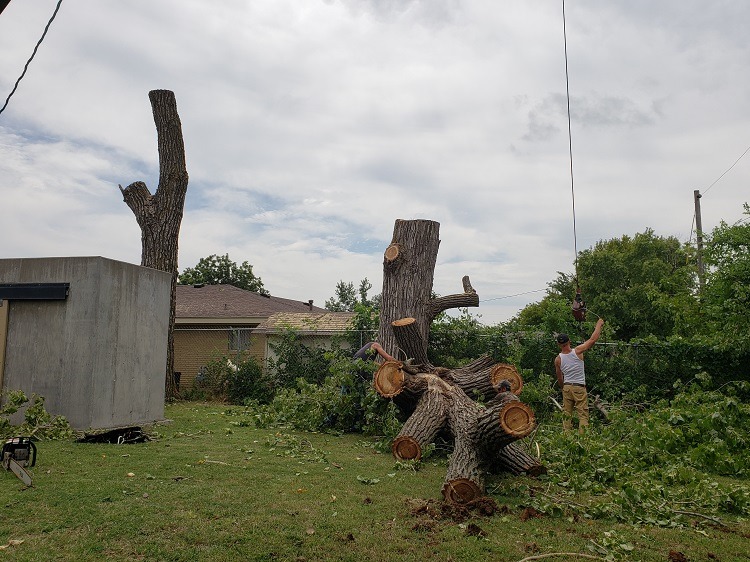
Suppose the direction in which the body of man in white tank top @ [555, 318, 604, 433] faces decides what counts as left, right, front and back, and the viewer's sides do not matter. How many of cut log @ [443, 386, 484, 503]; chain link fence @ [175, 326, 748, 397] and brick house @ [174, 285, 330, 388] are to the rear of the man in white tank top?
1

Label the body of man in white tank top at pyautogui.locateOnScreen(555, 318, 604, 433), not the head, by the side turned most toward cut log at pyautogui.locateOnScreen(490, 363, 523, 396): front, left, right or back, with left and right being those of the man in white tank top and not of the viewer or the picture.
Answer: left

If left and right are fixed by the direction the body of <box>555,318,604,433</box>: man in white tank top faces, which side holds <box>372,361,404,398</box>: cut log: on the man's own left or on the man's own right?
on the man's own left

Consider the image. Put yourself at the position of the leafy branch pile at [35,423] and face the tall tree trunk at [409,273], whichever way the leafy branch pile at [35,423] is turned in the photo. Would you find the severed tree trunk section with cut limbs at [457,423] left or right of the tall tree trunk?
right

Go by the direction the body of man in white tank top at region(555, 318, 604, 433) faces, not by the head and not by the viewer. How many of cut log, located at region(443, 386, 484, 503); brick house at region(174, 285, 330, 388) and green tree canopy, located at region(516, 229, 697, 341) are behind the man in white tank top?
1

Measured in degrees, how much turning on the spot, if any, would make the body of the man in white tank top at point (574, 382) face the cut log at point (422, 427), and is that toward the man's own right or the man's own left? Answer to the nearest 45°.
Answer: approximately 135° to the man's own left

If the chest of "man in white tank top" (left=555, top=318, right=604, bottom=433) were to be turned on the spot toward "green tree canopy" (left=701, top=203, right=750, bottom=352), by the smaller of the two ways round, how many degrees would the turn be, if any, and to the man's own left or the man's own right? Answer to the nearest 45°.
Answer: approximately 45° to the man's own right

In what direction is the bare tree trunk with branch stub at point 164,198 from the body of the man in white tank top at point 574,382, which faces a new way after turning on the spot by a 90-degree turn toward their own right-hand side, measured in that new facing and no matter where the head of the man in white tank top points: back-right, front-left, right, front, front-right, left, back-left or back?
back

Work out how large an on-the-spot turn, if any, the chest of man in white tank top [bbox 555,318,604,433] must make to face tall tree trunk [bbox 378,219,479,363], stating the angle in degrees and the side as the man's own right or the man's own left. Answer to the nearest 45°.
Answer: approximately 90° to the man's own left

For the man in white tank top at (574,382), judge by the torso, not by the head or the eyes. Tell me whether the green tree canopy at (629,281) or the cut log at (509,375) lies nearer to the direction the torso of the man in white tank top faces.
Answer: the green tree canopy

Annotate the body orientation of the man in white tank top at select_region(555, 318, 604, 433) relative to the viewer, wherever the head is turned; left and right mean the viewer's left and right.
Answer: facing away from the viewer

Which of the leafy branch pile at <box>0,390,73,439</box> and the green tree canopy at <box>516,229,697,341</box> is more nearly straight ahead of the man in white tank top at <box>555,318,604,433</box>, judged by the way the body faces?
the green tree canopy

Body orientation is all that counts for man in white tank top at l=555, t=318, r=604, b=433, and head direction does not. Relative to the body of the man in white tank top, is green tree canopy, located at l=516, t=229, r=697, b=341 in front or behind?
in front

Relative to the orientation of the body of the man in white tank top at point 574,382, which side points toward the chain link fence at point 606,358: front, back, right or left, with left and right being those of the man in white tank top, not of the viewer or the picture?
front

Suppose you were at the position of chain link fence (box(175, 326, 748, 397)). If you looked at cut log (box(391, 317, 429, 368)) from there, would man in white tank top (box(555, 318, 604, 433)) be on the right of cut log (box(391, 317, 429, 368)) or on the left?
left
